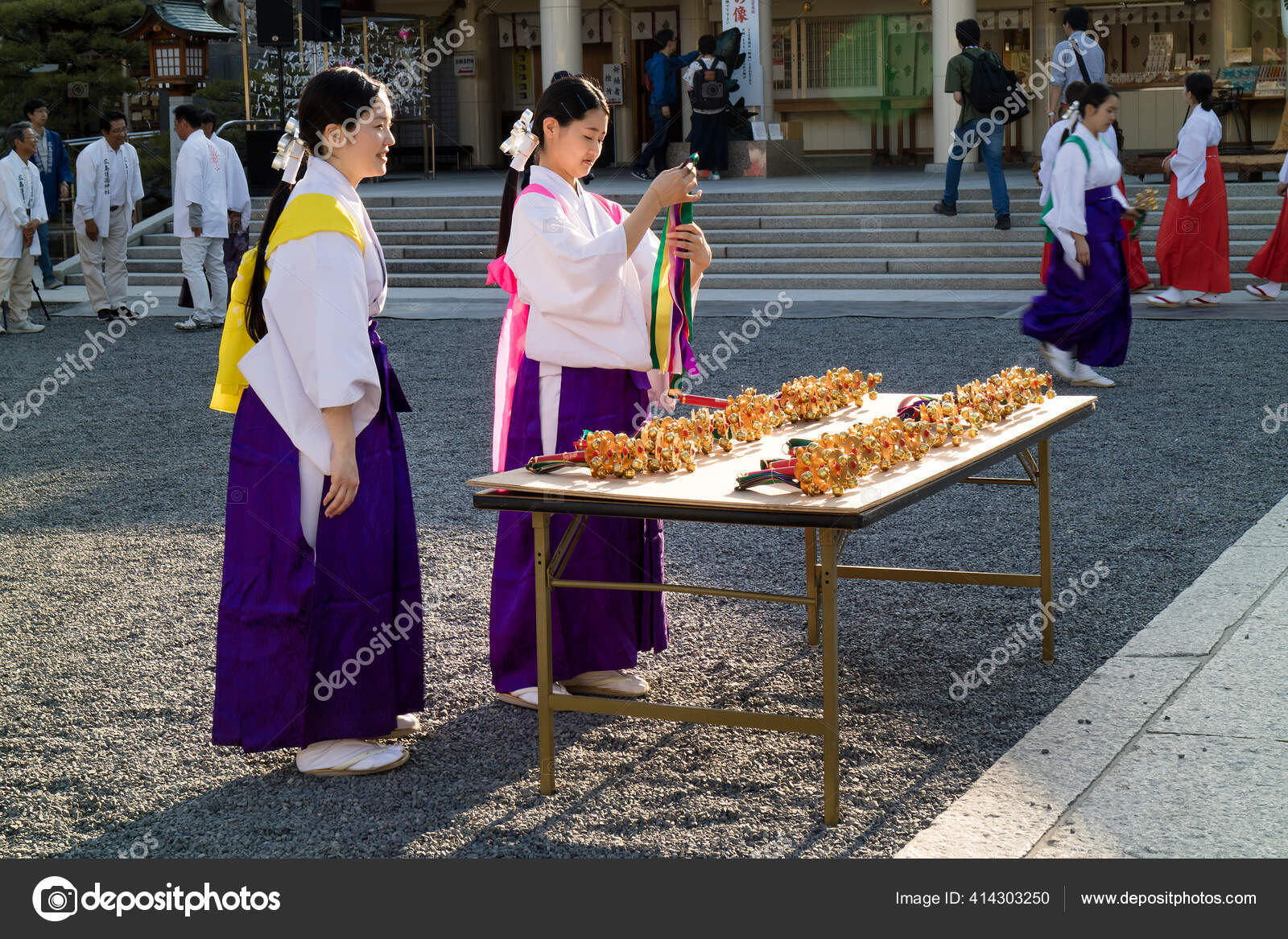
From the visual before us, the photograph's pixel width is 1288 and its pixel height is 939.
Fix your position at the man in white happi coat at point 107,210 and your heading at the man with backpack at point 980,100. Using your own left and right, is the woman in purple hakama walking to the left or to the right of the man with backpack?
right

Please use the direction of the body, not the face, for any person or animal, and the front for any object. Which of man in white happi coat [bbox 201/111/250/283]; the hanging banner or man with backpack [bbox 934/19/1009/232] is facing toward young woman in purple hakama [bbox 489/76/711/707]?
the hanging banner

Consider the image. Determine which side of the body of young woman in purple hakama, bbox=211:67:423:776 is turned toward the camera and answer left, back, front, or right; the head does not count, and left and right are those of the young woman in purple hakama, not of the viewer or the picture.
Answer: right

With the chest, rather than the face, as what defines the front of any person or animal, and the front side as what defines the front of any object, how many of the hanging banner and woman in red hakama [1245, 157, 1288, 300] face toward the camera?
1

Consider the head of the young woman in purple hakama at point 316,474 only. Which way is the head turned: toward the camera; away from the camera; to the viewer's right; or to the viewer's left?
to the viewer's right
